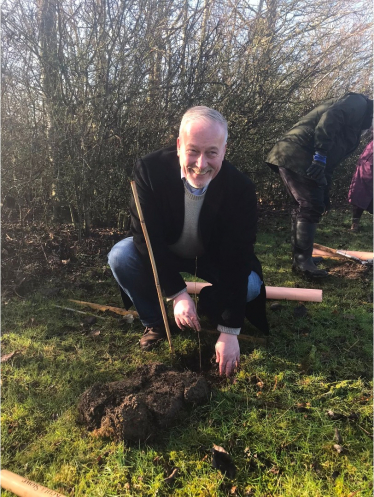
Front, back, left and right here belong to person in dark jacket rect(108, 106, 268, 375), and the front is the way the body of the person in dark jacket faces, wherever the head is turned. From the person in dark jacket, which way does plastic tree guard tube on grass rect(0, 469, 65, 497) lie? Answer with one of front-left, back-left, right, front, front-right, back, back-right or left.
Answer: front-right

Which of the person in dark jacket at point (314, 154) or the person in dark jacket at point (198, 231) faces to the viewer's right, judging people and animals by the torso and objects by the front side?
the person in dark jacket at point (314, 154)

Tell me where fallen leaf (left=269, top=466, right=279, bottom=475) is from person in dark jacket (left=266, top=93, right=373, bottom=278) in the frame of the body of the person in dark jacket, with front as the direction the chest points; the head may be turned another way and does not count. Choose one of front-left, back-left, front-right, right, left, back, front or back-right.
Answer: right

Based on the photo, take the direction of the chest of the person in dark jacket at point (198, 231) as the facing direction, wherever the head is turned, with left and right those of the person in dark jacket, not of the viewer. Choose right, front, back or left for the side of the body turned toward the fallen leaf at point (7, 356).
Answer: right

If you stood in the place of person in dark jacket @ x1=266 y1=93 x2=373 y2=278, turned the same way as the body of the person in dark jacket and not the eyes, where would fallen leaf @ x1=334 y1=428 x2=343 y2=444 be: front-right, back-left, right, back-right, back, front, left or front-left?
right

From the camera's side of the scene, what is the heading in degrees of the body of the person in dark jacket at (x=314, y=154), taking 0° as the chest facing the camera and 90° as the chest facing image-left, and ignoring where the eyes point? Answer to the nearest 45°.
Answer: approximately 270°

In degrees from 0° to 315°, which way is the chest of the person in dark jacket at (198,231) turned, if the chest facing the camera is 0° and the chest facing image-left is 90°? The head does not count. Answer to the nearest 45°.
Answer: approximately 0°

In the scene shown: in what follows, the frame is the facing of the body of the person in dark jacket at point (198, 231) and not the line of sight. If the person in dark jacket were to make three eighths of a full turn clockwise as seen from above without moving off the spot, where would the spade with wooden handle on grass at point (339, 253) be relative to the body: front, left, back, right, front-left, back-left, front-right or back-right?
right

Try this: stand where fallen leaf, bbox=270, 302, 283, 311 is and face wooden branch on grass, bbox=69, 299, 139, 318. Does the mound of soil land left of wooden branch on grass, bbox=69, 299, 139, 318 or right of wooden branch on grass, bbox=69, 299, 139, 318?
left

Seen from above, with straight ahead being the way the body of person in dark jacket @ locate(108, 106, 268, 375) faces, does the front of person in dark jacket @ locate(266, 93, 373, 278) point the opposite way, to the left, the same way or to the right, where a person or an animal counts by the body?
to the left
